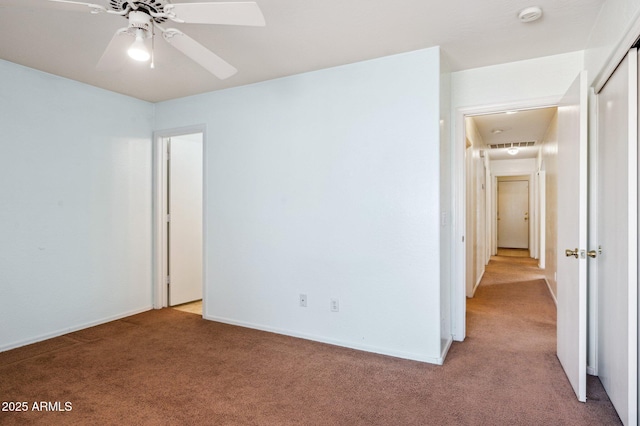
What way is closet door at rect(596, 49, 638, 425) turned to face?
to the viewer's left

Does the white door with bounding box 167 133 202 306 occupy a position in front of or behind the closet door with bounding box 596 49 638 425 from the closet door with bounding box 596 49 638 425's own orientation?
in front

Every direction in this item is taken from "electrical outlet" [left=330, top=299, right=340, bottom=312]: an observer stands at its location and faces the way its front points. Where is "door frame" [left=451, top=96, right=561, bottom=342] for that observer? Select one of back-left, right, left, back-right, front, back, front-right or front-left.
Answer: back-left

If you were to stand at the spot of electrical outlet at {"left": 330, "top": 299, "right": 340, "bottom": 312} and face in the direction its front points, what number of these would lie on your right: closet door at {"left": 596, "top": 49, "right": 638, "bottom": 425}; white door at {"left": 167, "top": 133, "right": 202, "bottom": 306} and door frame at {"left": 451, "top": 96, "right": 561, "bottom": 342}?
1

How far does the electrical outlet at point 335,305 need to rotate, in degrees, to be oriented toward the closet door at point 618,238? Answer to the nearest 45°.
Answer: approximately 90° to its left

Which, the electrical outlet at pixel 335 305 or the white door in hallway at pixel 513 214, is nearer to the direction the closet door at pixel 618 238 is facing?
the electrical outlet

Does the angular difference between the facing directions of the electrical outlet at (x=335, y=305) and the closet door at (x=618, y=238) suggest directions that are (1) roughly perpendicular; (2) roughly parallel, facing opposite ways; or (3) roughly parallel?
roughly perpendicular

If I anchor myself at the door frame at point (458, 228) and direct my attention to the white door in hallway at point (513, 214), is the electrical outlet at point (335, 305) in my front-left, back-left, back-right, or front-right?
back-left

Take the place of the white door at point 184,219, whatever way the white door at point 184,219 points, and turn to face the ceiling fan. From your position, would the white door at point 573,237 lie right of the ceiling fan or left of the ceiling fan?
left

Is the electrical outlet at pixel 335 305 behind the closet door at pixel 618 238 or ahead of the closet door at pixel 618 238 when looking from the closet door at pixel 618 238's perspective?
ahead

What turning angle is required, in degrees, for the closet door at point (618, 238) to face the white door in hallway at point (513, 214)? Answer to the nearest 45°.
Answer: approximately 90° to its right
